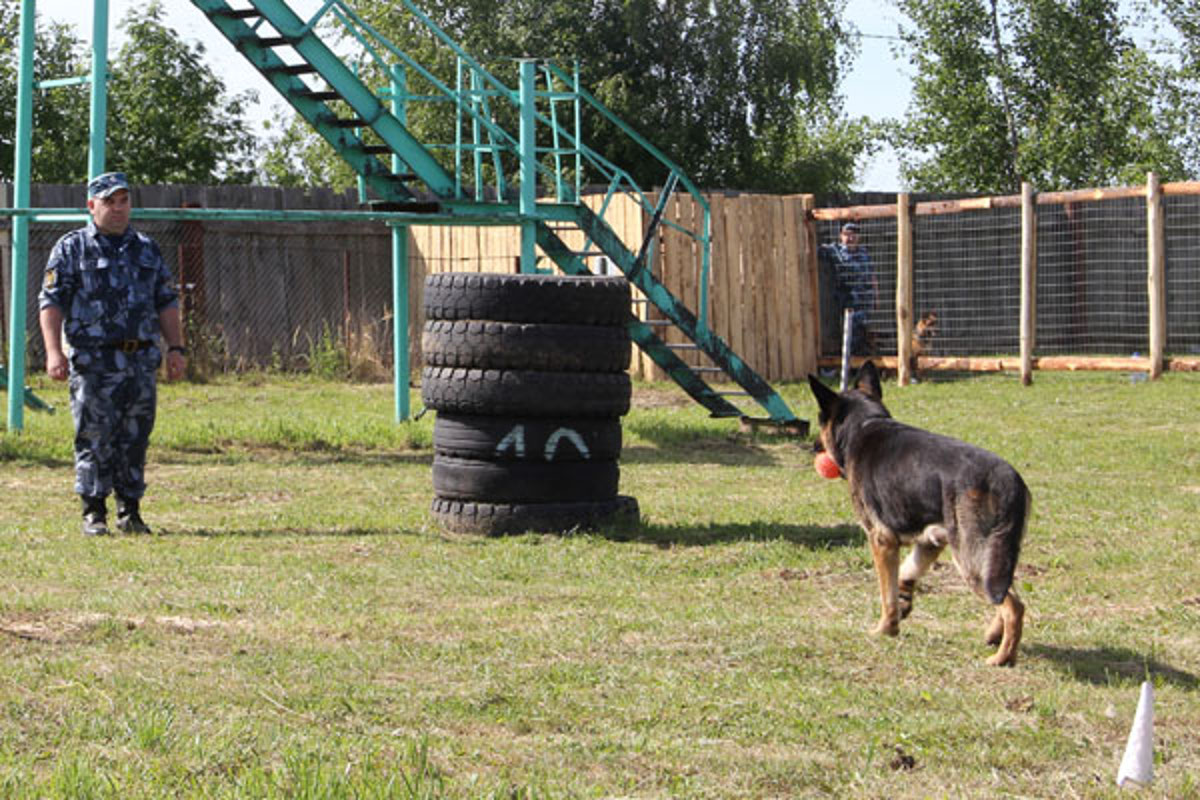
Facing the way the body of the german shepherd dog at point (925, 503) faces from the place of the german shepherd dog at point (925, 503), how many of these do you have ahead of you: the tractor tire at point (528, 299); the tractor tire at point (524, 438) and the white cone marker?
2

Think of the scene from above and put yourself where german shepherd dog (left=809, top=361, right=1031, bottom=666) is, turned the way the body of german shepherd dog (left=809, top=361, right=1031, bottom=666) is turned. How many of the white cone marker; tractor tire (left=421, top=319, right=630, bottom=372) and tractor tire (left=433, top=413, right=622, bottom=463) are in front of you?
2

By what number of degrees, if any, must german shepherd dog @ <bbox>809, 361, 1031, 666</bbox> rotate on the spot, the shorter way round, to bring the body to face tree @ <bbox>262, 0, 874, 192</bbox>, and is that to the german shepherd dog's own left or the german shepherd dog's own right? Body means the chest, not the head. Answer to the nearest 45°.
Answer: approximately 45° to the german shepherd dog's own right

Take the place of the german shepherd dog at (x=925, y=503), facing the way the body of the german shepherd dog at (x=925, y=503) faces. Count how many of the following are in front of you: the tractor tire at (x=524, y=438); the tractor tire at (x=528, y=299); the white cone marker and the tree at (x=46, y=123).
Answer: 3

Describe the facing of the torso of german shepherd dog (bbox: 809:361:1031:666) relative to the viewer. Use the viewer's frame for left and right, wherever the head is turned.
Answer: facing away from the viewer and to the left of the viewer

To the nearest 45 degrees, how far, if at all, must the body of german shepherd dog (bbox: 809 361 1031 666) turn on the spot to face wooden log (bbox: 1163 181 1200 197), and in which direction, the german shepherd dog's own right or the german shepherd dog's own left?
approximately 45° to the german shepherd dog's own right

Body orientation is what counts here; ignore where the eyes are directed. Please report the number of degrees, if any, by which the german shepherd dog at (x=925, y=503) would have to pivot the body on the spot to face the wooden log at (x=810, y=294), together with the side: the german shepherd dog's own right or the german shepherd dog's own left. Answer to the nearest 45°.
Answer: approximately 45° to the german shepherd dog's own right
